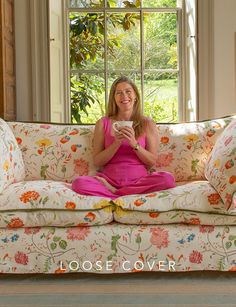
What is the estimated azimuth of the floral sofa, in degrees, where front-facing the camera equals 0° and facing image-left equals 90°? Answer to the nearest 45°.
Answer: approximately 0°

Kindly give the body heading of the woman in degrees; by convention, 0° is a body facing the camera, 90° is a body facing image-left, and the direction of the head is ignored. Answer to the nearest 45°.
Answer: approximately 0°

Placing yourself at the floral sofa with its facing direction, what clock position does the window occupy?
The window is roughly at 6 o'clock from the floral sofa.
